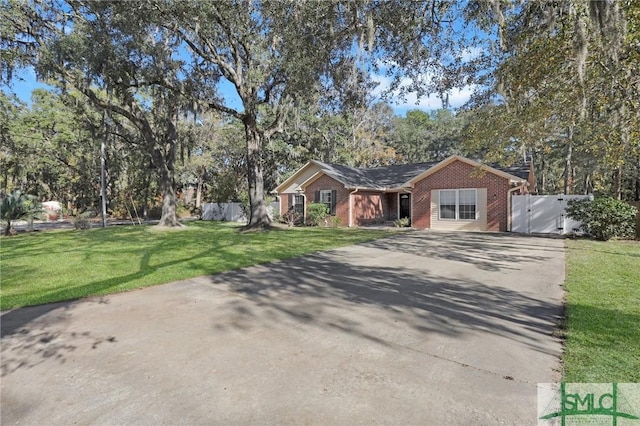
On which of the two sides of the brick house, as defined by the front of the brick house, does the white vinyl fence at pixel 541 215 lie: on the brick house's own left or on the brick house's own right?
on the brick house's own left

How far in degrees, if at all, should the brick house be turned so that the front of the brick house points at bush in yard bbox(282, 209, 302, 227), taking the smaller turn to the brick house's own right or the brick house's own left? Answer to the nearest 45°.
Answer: approximately 90° to the brick house's own right

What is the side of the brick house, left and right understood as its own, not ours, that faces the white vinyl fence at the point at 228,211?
right

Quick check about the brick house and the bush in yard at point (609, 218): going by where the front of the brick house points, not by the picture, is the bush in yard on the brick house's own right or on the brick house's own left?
on the brick house's own left

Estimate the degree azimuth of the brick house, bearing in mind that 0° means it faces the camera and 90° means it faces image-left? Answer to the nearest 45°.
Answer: approximately 0°

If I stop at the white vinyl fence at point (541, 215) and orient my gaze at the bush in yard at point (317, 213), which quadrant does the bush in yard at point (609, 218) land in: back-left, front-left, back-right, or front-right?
back-left
